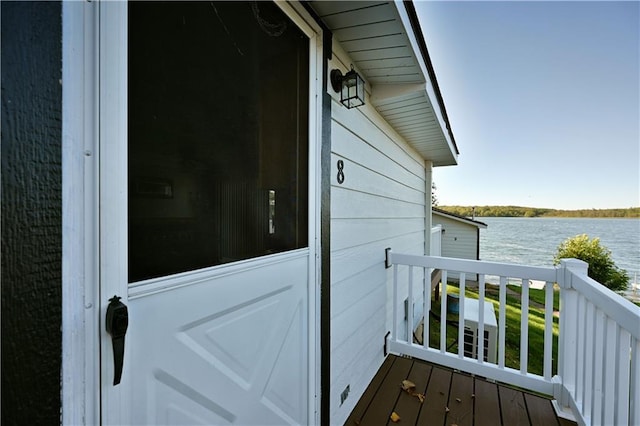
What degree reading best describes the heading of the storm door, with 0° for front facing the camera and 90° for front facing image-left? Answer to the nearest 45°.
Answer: approximately 315°

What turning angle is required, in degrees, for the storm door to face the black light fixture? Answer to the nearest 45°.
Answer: approximately 90° to its left

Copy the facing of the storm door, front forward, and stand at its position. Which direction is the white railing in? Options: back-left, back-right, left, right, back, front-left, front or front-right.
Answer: front-left

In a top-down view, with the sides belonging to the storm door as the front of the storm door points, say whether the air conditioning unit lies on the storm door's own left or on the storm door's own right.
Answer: on the storm door's own left

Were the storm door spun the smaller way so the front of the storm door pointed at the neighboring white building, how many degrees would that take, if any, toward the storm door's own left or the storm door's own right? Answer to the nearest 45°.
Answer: approximately 90° to the storm door's own left

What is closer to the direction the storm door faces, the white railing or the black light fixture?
the white railing

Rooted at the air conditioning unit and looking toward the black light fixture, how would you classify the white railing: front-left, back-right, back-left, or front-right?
front-left
